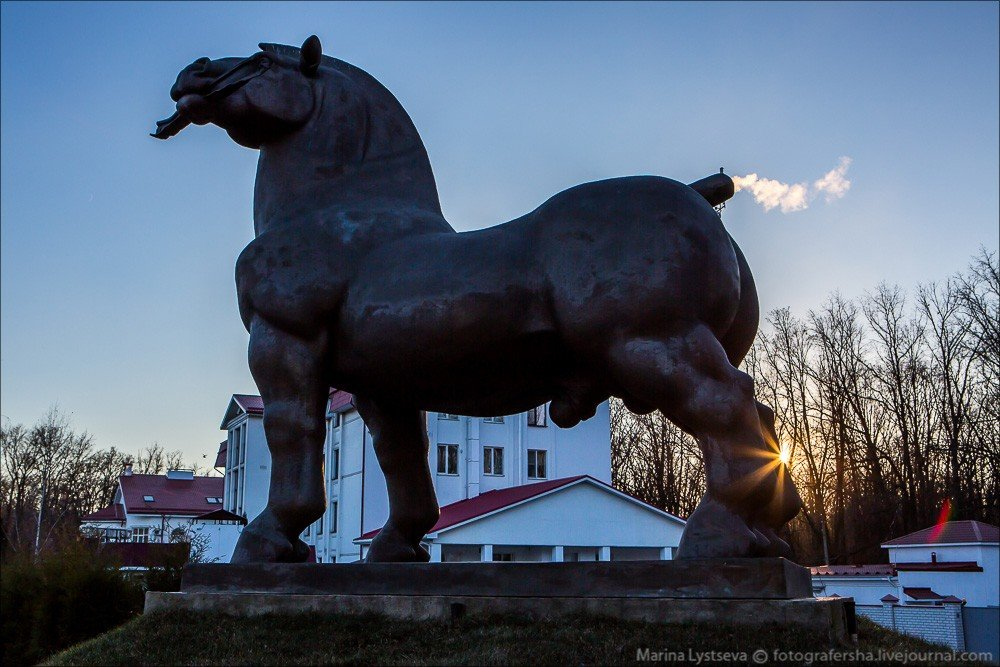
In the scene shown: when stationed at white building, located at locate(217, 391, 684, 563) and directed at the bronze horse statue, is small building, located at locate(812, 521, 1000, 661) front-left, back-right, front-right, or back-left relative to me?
front-left

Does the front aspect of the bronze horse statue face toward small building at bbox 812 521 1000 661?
no

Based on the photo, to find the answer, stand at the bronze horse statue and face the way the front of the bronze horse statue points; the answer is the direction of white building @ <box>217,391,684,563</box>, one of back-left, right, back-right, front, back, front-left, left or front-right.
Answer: right

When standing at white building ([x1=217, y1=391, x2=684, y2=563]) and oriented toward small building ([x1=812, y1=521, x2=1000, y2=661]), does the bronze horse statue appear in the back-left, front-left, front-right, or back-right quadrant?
front-right

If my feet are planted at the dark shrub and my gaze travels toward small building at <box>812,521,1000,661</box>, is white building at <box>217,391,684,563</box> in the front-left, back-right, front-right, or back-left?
front-left

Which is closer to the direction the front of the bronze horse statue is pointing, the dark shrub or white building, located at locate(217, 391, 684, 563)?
the dark shrub

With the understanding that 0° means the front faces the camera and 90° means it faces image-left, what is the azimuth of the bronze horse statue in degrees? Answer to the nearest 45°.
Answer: approximately 90°

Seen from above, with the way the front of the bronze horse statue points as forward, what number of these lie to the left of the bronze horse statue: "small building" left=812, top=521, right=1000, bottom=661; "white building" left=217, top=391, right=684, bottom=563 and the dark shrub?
0

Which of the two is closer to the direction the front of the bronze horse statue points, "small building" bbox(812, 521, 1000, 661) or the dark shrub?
the dark shrub
